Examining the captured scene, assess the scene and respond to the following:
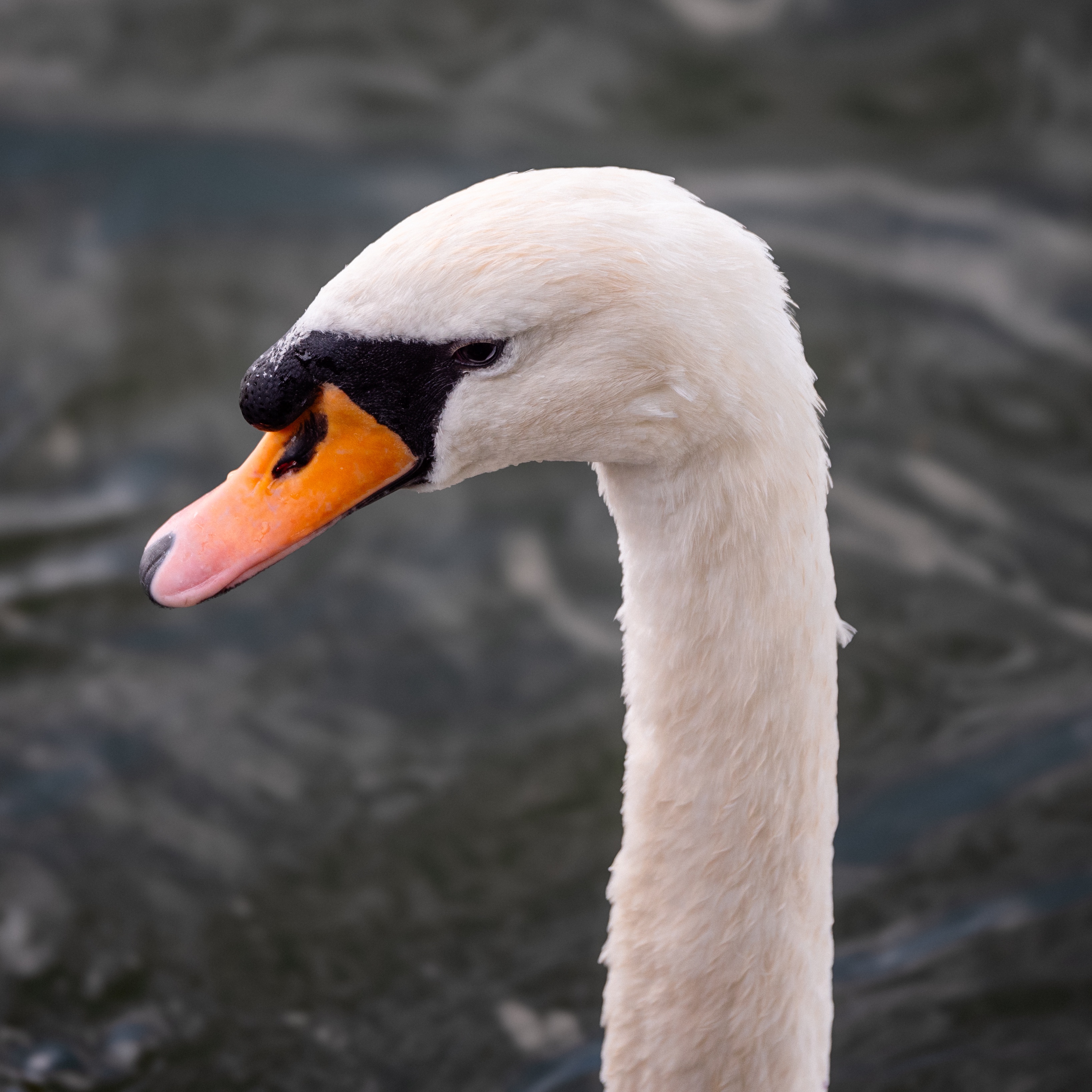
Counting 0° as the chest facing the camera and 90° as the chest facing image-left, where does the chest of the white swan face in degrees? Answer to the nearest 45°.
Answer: approximately 90°
